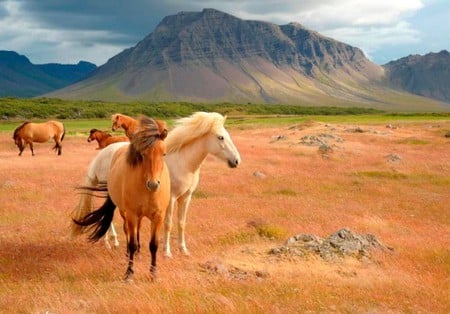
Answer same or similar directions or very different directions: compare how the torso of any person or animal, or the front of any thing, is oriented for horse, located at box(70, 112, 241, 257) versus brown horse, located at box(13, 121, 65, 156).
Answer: very different directions

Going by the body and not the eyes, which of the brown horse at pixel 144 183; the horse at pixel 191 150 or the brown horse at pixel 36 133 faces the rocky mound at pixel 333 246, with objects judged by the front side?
the horse

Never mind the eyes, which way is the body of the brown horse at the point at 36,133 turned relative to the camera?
to the viewer's left

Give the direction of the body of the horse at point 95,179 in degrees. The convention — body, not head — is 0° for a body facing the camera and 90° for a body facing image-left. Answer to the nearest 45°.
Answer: approximately 270°

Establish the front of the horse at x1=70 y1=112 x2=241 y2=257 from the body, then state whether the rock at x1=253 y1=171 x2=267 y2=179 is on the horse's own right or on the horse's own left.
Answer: on the horse's own left

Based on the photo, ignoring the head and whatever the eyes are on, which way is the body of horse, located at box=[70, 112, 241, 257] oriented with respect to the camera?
to the viewer's right

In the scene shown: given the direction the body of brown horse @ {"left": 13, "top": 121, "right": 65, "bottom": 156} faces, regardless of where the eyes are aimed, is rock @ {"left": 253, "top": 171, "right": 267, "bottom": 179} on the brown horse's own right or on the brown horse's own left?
on the brown horse's own left

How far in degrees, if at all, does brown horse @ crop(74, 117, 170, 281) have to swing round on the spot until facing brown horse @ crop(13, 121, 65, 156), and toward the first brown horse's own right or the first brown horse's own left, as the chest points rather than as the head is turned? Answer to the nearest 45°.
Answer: approximately 180°

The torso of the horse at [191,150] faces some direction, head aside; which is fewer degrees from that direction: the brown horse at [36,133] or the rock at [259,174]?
the rock

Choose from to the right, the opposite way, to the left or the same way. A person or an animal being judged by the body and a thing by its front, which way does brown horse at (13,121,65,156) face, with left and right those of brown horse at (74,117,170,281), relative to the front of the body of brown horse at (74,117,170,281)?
to the right

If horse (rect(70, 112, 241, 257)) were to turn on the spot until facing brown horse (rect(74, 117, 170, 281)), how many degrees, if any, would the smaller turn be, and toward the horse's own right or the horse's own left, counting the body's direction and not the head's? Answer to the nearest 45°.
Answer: approximately 135° to the horse's own right

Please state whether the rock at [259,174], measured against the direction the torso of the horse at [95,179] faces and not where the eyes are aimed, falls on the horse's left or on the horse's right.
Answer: on the horse's left

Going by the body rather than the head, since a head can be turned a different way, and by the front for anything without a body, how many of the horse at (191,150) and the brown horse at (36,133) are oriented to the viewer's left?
1
